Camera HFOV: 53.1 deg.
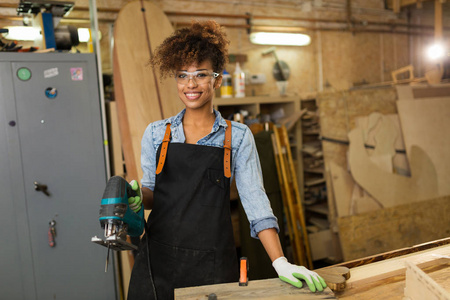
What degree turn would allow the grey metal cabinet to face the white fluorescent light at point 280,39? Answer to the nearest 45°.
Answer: approximately 90° to its left

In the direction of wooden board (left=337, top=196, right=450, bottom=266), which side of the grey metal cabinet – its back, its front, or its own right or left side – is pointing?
left

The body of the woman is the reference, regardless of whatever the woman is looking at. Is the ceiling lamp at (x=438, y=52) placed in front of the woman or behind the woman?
behind

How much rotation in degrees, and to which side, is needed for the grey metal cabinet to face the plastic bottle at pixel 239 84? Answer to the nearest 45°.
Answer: approximately 90° to its left

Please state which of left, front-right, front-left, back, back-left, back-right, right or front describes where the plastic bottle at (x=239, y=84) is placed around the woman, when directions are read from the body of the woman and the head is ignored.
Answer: back

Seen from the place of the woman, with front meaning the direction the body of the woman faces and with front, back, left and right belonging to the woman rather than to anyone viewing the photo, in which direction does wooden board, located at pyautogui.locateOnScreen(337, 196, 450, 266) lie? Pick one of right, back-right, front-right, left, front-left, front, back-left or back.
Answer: back-left

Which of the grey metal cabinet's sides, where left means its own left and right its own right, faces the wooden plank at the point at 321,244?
left

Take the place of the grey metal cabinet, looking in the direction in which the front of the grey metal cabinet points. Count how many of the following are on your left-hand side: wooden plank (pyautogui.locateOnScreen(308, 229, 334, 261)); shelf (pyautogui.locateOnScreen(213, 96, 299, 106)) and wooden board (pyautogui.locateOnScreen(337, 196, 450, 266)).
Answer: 3

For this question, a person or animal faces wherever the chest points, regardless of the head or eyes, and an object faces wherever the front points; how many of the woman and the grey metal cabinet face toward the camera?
2
